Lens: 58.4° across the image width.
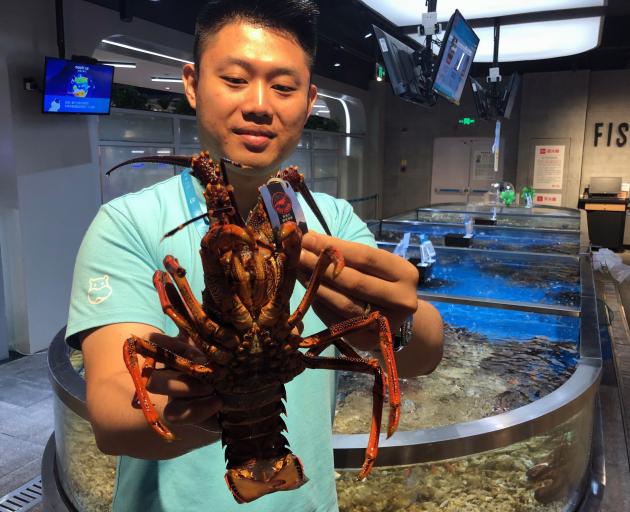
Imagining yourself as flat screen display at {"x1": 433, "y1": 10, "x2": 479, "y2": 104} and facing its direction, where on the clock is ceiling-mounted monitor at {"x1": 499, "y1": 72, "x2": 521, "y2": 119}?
The ceiling-mounted monitor is roughly at 8 o'clock from the flat screen display.

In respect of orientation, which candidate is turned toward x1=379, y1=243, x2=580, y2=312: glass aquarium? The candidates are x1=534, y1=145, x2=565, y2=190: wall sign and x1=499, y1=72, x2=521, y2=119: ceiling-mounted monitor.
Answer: the wall sign

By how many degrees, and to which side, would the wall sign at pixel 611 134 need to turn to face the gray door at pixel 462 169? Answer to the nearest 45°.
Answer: approximately 90° to its right

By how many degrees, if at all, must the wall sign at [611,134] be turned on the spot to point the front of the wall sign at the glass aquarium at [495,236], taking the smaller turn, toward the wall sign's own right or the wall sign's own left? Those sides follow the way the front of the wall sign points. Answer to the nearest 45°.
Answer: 0° — it already faces it

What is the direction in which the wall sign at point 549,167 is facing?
toward the camera

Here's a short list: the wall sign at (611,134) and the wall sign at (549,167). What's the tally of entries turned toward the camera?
2

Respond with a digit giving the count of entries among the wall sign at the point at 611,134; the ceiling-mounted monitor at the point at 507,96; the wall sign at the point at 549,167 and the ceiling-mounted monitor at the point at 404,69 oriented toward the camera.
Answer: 2

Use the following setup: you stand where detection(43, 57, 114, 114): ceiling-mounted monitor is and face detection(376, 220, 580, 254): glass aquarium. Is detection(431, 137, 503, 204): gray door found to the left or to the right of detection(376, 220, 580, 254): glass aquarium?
left

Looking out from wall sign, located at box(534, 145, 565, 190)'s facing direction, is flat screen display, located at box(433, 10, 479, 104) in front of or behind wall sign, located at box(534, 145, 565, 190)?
in front

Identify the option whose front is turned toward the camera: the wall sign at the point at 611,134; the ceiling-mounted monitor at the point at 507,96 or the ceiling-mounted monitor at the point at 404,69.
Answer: the wall sign

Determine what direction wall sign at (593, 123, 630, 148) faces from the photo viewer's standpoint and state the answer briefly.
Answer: facing the viewer

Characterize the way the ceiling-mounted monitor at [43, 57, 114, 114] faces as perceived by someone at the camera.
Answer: facing the viewer and to the right of the viewer

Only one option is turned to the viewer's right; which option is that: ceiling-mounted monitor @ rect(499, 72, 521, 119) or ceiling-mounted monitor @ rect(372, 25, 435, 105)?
ceiling-mounted monitor @ rect(499, 72, 521, 119)

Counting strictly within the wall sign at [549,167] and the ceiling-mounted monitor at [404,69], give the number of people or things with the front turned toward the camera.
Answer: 1
